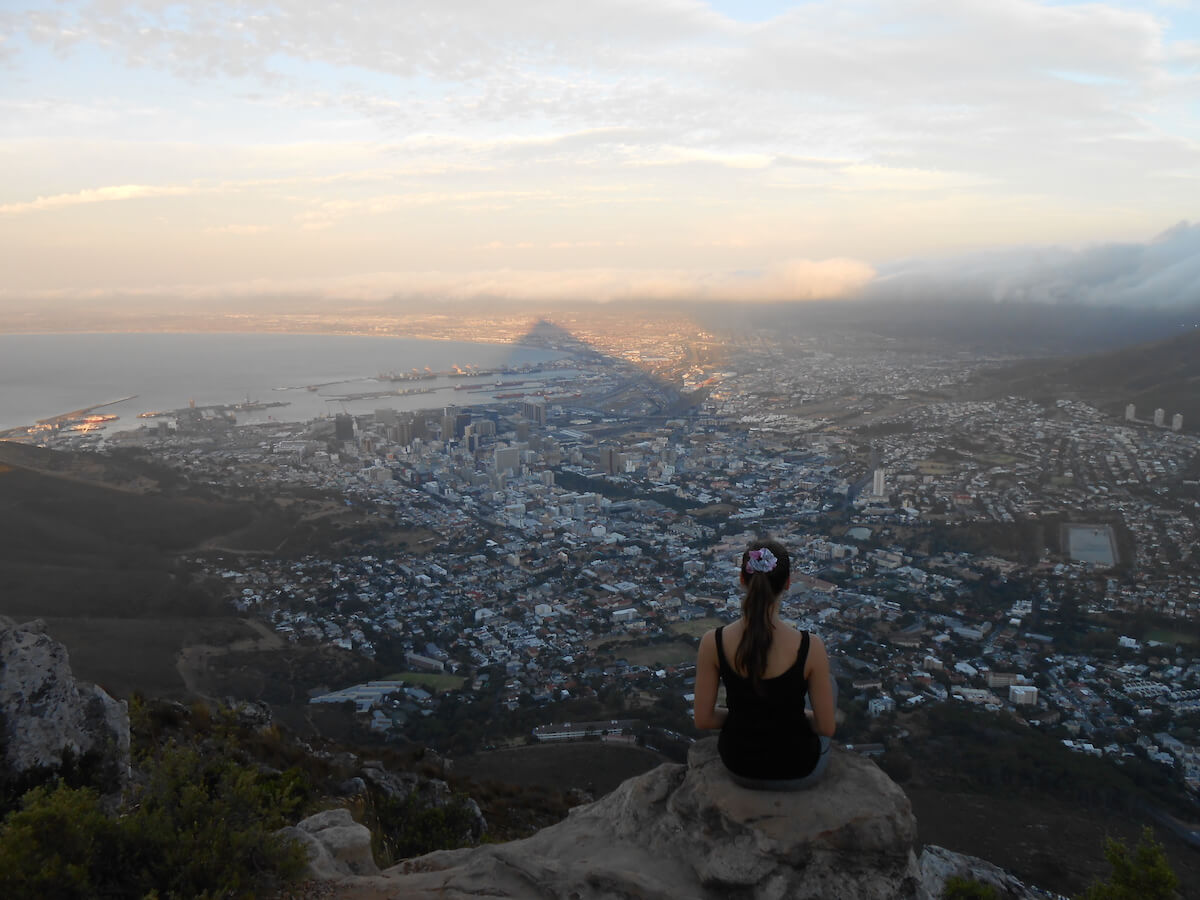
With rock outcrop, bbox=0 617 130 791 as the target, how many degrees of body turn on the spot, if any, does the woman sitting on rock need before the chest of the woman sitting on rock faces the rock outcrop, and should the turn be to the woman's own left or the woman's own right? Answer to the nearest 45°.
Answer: approximately 90° to the woman's own left

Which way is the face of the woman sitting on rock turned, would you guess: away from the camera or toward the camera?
away from the camera

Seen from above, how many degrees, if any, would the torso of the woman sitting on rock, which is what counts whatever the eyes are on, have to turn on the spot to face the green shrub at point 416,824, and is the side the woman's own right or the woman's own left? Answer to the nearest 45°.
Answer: approximately 45° to the woman's own left

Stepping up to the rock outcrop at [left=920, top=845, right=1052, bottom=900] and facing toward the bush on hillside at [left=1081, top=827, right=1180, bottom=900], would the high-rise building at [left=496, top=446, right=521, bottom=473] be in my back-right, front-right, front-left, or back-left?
back-left

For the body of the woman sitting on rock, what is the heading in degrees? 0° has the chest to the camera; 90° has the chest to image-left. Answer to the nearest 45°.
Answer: approximately 180°
